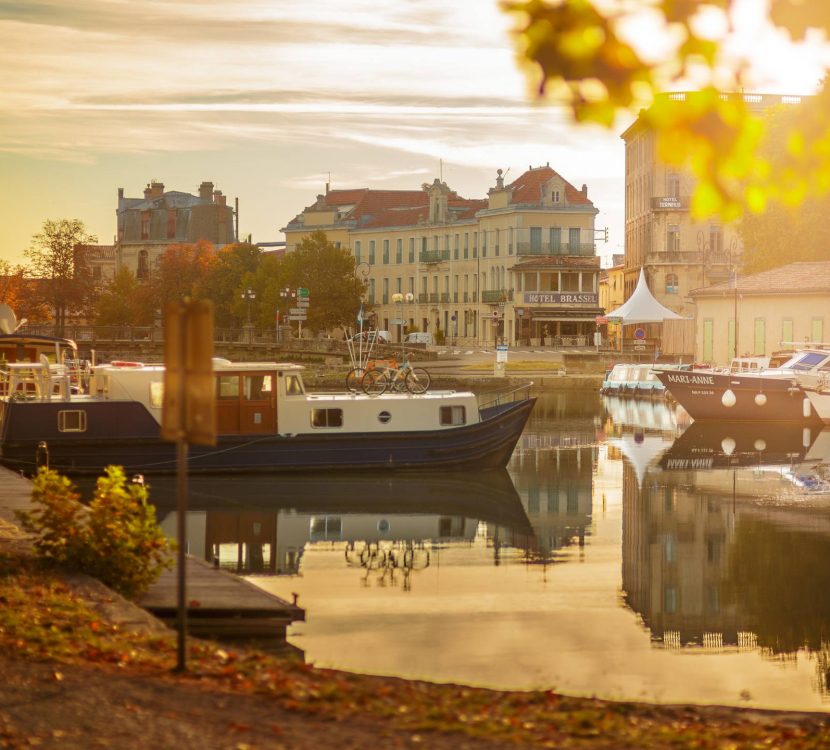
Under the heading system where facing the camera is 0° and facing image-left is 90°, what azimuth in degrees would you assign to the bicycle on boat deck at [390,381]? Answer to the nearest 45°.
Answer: approximately 270°

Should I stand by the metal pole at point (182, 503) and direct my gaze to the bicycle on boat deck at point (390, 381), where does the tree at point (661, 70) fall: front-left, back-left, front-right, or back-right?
back-right

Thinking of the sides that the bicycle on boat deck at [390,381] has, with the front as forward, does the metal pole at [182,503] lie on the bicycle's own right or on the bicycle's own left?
on the bicycle's own right

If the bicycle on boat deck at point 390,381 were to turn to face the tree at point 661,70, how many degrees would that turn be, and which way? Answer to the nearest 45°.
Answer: approximately 90° to its right

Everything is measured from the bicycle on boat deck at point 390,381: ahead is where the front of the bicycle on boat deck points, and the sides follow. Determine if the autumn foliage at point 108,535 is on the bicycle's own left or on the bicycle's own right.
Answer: on the bicycle's own right

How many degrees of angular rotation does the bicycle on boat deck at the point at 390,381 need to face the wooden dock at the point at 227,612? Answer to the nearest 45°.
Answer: approximately 90° to its right
